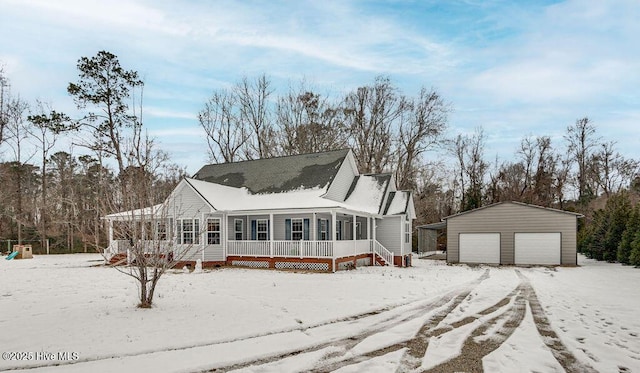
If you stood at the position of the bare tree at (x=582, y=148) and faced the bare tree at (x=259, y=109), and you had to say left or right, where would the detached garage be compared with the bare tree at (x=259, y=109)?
left

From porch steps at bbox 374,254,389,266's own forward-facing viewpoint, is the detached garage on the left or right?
on its left

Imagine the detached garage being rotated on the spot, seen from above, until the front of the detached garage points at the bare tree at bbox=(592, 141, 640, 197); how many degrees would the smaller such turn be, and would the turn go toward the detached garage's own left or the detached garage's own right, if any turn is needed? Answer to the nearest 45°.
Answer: approximately 180°

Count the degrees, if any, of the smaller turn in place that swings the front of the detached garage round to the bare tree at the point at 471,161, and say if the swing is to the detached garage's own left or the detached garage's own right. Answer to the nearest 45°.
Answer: approximately 180°

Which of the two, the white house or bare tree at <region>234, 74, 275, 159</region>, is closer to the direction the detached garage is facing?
the white house

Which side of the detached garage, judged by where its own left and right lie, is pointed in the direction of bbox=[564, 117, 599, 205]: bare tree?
back

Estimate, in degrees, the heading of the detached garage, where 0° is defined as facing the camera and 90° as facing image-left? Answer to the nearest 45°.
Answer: approximately 0°

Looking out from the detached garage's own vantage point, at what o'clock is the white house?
The white house is roughly at 2 o'clock from the detached garage.

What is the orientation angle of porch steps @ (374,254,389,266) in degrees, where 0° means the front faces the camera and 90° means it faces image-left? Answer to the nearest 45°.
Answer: approximately 315°
